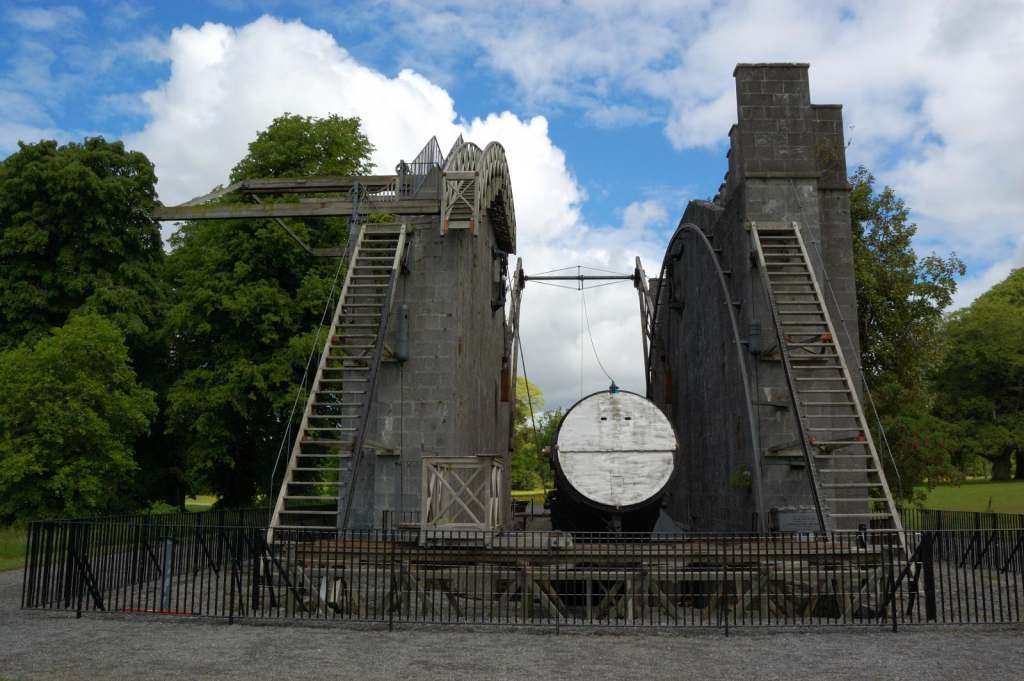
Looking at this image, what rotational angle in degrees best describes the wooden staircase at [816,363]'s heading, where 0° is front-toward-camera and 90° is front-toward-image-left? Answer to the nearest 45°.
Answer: approximately 0°

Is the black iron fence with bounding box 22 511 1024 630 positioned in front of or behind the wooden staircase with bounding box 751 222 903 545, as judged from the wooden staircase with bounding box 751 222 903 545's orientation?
in front

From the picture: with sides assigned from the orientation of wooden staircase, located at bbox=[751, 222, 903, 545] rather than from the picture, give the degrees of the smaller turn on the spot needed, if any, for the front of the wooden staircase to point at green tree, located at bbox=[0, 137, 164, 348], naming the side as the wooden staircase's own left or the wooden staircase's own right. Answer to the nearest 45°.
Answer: approximately 90° to the wooden staircase's own right

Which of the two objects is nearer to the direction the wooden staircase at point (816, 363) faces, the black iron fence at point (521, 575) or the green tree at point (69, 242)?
the black iron fence

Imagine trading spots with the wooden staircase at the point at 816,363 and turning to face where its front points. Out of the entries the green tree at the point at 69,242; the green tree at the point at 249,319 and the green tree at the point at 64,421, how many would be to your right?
3

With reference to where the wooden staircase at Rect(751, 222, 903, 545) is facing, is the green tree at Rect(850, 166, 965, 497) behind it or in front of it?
behind

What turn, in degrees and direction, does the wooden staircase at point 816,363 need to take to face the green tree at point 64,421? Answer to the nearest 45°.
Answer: approximately 90° to its right
